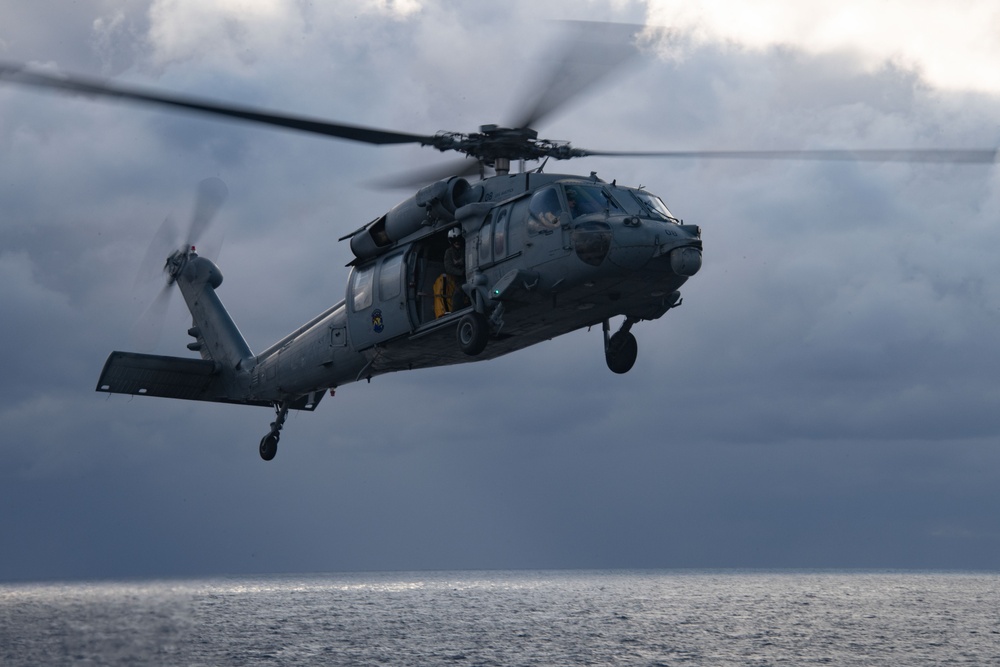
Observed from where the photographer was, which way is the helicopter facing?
facing the viewer and to the right of the viewer
